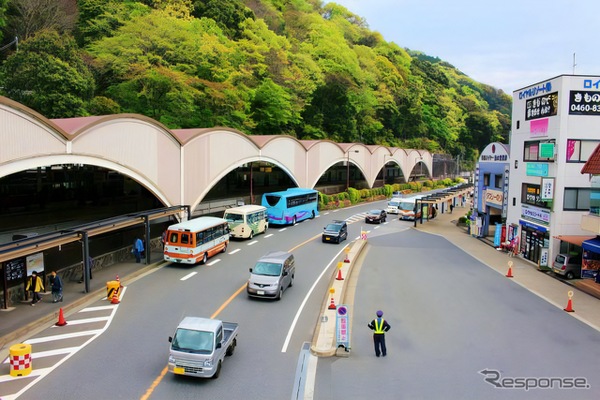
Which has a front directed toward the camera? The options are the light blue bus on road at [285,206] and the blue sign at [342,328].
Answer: the blue sign

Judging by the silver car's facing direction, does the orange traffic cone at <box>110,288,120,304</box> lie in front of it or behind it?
in front

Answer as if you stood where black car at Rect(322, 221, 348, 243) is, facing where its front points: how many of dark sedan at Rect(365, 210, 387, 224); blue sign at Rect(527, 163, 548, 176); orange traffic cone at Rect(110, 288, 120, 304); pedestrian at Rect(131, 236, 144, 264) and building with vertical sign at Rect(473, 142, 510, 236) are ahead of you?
2

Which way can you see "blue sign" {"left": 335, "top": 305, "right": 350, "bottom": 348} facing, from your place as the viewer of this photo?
facing the viewer

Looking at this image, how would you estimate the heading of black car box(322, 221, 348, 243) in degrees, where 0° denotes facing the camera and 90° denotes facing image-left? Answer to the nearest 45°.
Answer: approximately 45°

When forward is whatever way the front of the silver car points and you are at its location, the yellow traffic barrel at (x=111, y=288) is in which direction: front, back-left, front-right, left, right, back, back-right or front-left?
front-right

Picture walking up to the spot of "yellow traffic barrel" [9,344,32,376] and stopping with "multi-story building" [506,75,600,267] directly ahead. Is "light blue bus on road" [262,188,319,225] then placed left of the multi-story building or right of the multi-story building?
left

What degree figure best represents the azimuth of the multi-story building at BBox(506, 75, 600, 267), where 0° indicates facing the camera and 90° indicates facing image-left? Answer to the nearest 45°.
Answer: approximately 45°

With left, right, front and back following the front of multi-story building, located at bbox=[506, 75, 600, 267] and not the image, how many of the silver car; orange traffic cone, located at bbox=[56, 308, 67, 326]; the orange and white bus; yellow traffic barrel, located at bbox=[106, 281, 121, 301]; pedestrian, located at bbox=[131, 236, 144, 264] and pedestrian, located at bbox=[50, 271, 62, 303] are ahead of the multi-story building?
6

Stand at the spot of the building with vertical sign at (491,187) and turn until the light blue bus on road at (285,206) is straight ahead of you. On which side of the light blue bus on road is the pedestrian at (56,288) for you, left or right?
left

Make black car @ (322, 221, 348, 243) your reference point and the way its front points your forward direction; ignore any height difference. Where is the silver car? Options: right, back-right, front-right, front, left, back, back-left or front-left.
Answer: front-left

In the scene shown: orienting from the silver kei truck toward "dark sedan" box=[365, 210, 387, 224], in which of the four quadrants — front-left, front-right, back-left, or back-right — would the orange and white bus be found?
front-left
